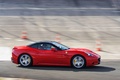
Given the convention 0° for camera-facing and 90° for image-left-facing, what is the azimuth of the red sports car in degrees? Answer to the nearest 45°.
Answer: approximately 270°
